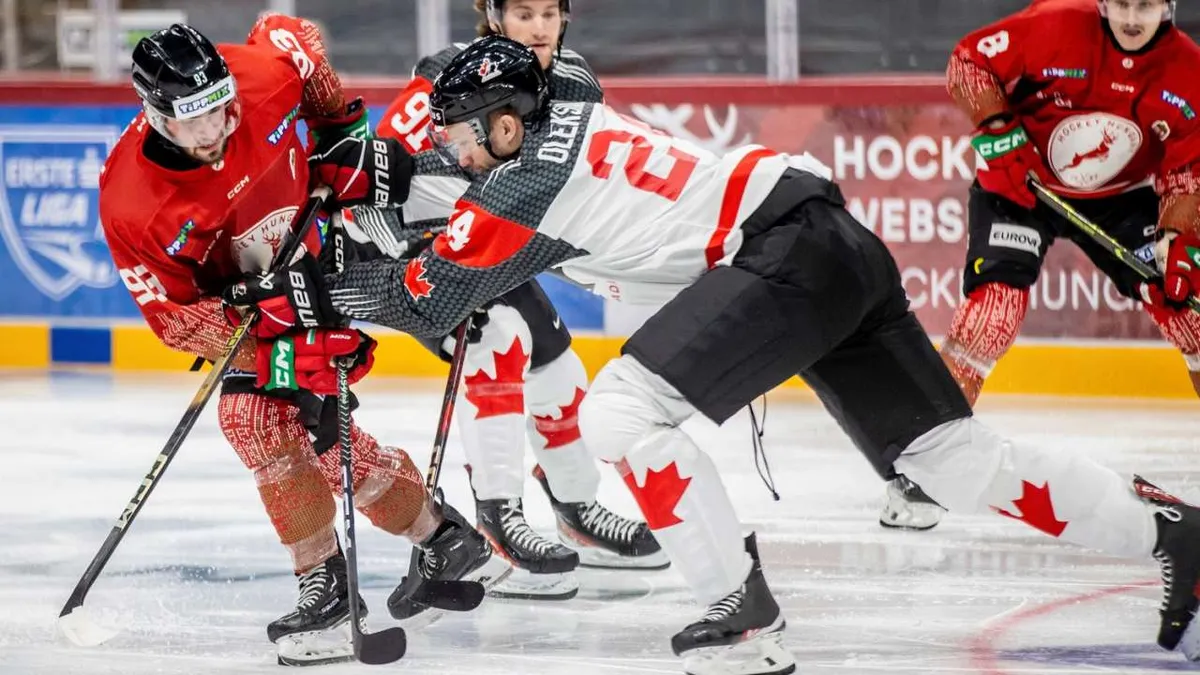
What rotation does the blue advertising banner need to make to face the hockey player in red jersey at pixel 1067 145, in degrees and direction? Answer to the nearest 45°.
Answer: approximately 45° to its left

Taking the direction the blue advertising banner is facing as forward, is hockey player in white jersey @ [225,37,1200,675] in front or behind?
in front

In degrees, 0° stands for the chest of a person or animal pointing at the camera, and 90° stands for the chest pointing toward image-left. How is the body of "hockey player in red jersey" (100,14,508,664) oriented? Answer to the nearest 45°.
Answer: approximately 0°

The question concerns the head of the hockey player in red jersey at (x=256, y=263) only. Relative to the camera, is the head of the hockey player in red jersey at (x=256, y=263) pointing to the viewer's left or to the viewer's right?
to the viewer's right

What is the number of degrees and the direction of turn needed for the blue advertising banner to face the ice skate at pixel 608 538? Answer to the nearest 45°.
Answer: approximately 45° to its left

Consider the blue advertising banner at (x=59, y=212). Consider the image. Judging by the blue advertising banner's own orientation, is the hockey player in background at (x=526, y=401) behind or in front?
in front

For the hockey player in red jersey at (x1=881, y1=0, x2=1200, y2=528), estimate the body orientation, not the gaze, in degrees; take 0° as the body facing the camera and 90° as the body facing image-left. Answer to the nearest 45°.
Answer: approximately 0°

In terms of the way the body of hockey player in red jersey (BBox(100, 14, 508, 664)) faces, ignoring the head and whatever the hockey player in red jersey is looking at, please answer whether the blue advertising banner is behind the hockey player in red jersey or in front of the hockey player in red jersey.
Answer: behind

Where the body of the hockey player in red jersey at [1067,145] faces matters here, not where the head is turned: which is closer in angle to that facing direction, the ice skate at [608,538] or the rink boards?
the ice skate
